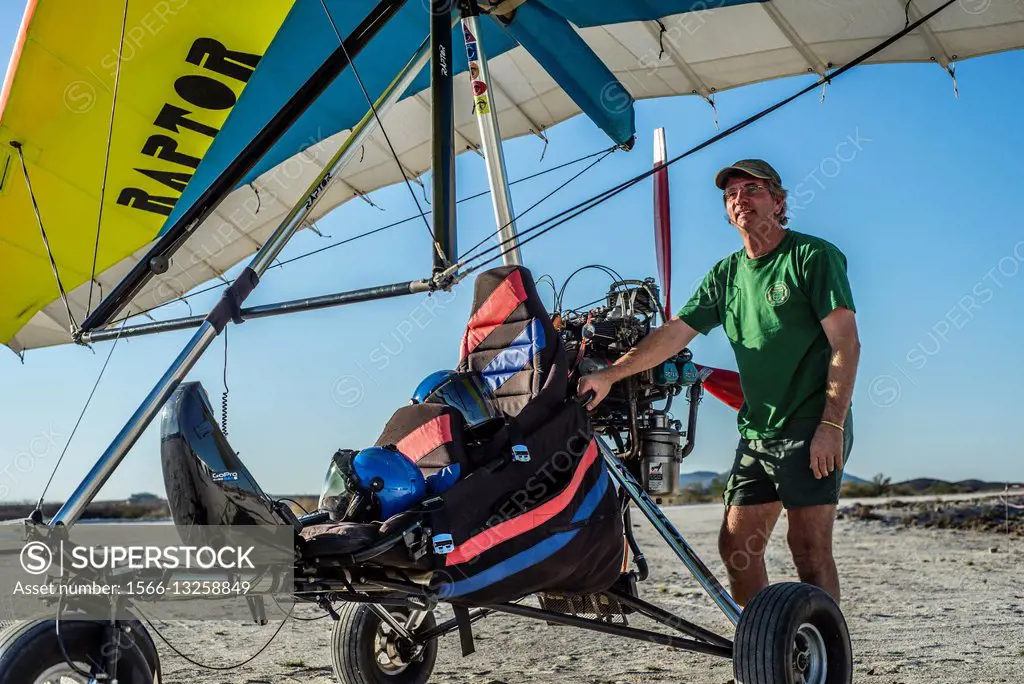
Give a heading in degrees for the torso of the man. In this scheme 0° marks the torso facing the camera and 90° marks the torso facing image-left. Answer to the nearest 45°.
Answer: approximately 45°

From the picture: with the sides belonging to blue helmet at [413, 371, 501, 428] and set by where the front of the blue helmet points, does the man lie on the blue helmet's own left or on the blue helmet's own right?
on the blue helmet's own left

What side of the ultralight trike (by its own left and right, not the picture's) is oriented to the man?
back

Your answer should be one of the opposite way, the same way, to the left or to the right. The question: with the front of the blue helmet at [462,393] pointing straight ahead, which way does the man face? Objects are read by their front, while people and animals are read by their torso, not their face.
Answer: to the right

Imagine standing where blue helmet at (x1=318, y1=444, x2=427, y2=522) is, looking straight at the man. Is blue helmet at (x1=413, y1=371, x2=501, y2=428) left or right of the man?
left

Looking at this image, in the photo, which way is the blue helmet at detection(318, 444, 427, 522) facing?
to the viewer's left

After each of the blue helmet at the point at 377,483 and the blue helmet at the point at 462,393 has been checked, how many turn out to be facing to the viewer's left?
1

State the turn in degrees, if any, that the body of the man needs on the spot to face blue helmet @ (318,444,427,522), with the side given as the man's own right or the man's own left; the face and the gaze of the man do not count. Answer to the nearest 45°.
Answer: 0° — they already face it
